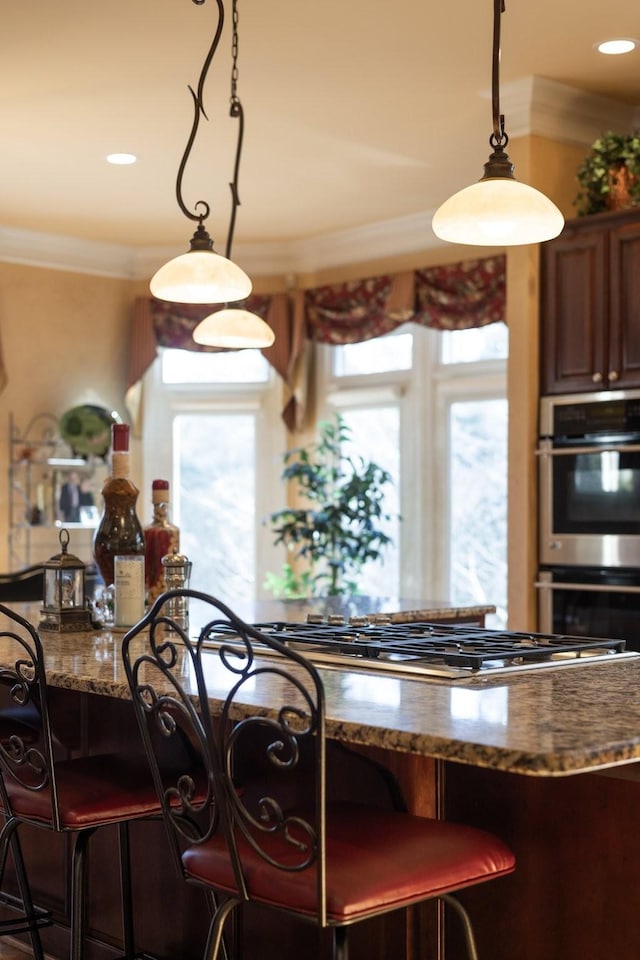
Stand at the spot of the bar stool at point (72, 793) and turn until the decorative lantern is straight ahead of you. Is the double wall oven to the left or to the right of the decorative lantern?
right

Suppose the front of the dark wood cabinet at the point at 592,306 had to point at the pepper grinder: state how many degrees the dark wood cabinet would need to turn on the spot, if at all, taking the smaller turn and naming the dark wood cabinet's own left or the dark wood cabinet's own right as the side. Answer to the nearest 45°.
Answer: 0° — it already faces it

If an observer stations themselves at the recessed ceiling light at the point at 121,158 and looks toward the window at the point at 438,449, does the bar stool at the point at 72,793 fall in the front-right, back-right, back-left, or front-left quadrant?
back-right

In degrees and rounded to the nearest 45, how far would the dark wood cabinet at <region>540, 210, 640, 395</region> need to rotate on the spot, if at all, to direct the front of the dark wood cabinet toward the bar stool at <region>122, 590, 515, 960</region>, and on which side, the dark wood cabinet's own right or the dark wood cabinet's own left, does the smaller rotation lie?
approximately 45° to the dark wood cabinet's own left

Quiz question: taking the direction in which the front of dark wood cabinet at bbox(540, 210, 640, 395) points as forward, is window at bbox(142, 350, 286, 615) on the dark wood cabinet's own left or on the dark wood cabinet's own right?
on the dark wood cabinet's own right

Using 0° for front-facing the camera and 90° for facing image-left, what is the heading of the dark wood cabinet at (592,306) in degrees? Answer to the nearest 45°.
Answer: approximately 45°

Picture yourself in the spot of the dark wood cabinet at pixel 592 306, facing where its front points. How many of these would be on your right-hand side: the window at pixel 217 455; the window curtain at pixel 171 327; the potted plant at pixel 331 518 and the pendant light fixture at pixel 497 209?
3

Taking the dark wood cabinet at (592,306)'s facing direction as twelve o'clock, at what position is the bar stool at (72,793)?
The bar stool is roughly at 11 o'clock from the dark wood cabinet.

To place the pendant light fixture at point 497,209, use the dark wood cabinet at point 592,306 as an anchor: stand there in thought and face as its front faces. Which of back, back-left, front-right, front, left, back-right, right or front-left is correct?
front-left

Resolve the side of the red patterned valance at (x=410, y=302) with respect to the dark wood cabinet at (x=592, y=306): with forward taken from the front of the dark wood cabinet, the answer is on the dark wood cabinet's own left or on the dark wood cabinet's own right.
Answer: on the dark wood cabinet's own right

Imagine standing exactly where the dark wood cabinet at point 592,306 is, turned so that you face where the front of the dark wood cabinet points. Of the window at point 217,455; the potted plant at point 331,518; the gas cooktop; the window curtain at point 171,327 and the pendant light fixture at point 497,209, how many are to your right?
3

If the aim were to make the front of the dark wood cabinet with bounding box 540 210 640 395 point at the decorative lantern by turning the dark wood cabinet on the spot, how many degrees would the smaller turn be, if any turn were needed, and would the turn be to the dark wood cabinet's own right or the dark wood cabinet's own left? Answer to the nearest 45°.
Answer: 0° — it already faces it
